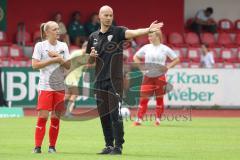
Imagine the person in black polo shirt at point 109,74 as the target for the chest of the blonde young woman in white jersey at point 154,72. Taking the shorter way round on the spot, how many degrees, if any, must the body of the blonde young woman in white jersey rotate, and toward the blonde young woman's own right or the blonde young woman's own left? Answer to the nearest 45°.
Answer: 0° — they already face them

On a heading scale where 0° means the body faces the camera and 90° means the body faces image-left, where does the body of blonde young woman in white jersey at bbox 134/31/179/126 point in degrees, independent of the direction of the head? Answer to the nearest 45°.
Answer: approximately 0°
